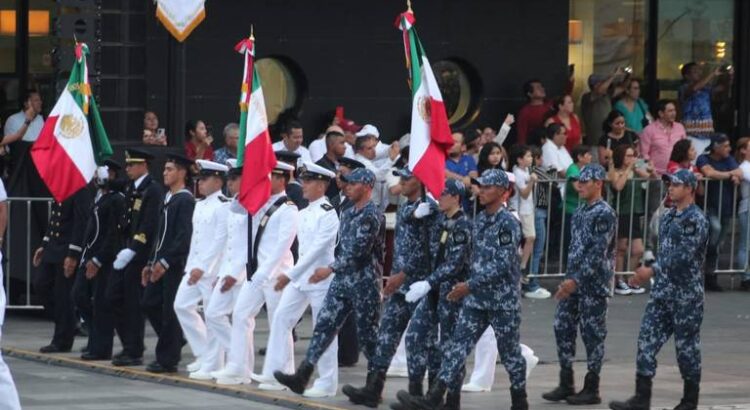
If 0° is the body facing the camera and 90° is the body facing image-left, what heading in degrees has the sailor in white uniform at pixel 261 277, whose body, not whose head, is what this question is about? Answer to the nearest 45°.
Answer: approximately 90°

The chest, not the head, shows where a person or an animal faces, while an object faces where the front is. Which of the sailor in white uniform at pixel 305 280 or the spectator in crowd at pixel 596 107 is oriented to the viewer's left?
the sailor in white uniform

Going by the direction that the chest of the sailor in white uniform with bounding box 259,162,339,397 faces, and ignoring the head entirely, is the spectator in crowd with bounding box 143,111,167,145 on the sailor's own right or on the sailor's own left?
on the sailor's own right

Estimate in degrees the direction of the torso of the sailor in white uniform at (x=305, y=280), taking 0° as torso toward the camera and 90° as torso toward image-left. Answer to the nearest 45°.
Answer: approximately 90°

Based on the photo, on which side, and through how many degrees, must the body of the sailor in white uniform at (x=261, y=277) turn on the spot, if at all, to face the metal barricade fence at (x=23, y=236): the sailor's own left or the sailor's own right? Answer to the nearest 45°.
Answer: approximately 45° to the sailor's own right

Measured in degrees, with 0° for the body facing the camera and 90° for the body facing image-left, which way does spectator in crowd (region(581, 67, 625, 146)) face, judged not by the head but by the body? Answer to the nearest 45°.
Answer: approximately 315°

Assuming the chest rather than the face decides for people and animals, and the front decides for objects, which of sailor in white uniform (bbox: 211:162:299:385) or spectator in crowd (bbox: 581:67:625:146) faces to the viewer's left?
the sailor in white uniform

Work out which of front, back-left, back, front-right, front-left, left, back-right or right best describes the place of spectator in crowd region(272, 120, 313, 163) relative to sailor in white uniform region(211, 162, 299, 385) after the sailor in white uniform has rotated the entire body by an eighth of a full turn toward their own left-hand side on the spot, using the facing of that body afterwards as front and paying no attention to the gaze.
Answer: back-right
